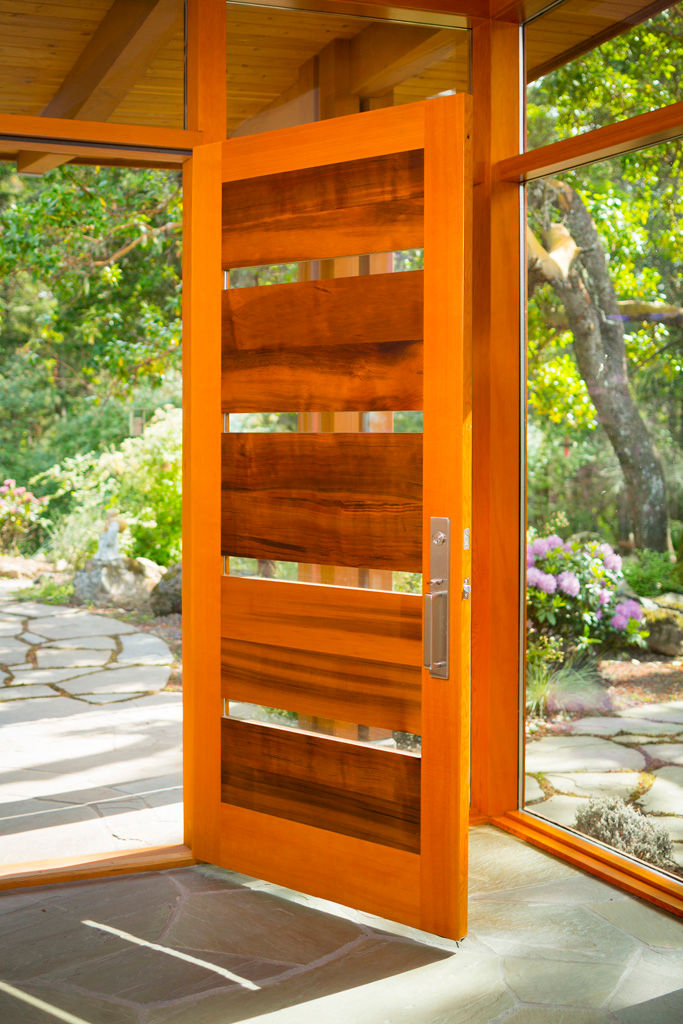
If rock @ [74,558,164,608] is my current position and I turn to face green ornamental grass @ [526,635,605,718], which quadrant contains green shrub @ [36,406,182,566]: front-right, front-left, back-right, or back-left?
back-left
